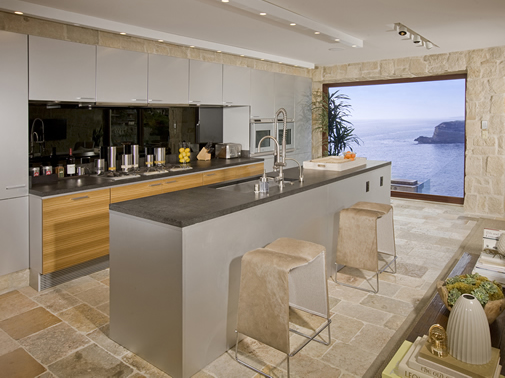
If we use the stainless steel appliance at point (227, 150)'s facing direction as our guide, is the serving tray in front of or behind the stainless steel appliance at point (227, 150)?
in front

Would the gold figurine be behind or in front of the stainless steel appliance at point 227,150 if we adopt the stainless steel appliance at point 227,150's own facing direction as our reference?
in front

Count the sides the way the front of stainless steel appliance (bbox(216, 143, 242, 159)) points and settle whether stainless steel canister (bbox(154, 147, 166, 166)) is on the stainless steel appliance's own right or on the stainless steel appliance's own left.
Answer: on the stainless steel appliance's own right

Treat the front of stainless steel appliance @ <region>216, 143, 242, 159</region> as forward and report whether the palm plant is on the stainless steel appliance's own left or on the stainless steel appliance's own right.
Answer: on the stainless steel appliance's own left

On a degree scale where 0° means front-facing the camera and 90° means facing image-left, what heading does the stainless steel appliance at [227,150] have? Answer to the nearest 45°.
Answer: approximately 315°

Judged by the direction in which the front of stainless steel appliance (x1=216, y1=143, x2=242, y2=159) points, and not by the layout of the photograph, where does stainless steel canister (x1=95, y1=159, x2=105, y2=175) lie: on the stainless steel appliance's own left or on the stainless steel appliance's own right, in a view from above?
on the stainless steel appliance's own right

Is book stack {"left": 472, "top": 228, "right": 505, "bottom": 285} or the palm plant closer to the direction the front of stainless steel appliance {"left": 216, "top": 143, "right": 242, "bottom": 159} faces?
the book stack

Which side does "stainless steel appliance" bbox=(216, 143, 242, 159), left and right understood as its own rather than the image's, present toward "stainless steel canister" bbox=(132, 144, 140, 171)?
right
